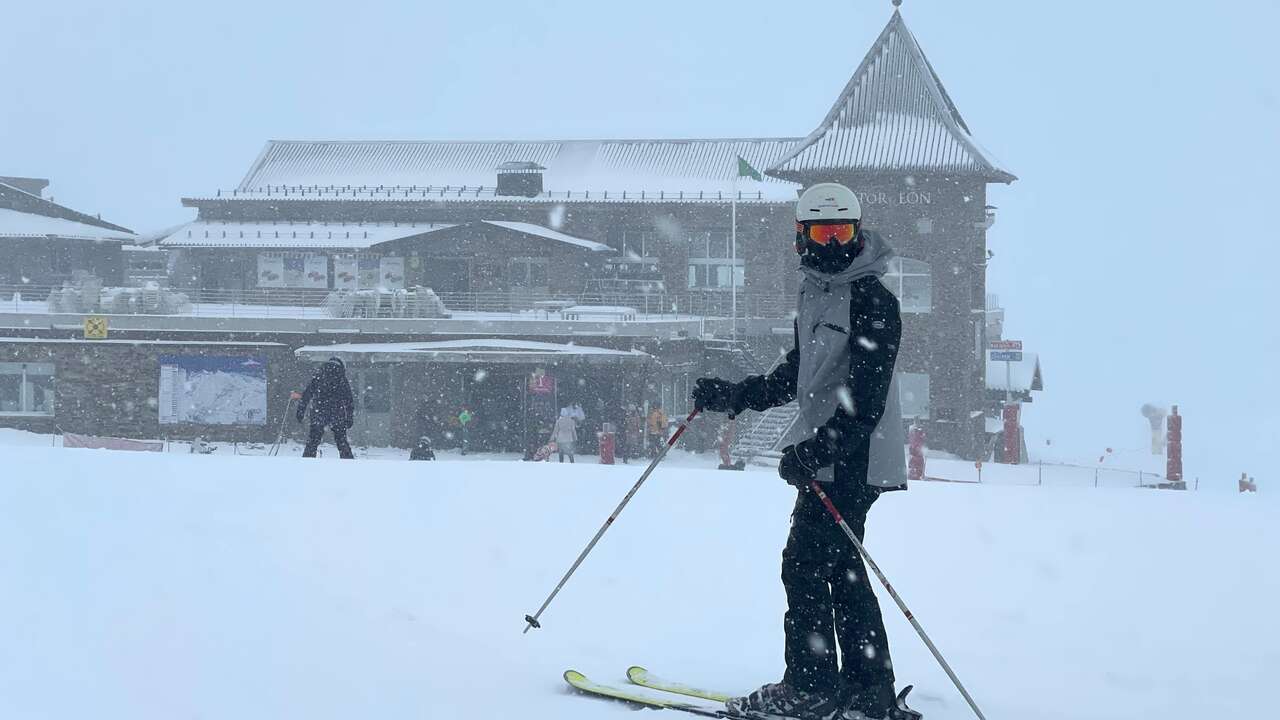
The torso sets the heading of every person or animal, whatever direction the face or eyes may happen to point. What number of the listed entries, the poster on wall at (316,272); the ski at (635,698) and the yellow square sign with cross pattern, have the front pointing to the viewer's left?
1

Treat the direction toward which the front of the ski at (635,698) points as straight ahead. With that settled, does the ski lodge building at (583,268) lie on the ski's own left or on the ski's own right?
on the ski's own right

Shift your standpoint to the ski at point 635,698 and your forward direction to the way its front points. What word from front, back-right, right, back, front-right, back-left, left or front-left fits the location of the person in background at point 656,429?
right

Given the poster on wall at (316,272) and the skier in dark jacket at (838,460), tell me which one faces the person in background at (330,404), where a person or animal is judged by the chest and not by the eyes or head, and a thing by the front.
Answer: the poster on wall

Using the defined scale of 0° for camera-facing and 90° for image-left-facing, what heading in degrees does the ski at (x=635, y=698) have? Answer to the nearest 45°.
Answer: approximately 90°

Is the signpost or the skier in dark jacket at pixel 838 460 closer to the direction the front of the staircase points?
the skier in dark jacket

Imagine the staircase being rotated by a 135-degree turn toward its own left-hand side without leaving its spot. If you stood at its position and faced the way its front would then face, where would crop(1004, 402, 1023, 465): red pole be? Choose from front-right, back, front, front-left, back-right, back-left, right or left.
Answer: front

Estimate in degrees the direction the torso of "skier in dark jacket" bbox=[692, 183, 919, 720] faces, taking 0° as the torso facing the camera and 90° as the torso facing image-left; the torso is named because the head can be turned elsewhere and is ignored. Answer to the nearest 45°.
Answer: approximately 45°

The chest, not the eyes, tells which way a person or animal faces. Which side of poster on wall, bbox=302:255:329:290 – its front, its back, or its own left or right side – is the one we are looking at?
front

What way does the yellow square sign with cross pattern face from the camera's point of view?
toward the camera

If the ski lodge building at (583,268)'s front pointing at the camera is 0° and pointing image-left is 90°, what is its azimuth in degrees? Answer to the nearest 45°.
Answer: approximately 0°

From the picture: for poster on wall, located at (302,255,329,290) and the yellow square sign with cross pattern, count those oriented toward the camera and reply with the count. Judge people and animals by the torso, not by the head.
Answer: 2

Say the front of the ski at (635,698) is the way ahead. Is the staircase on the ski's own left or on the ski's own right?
on the ski's own right

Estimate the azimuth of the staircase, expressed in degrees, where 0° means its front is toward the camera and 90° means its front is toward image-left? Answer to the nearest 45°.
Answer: approximately 45°
